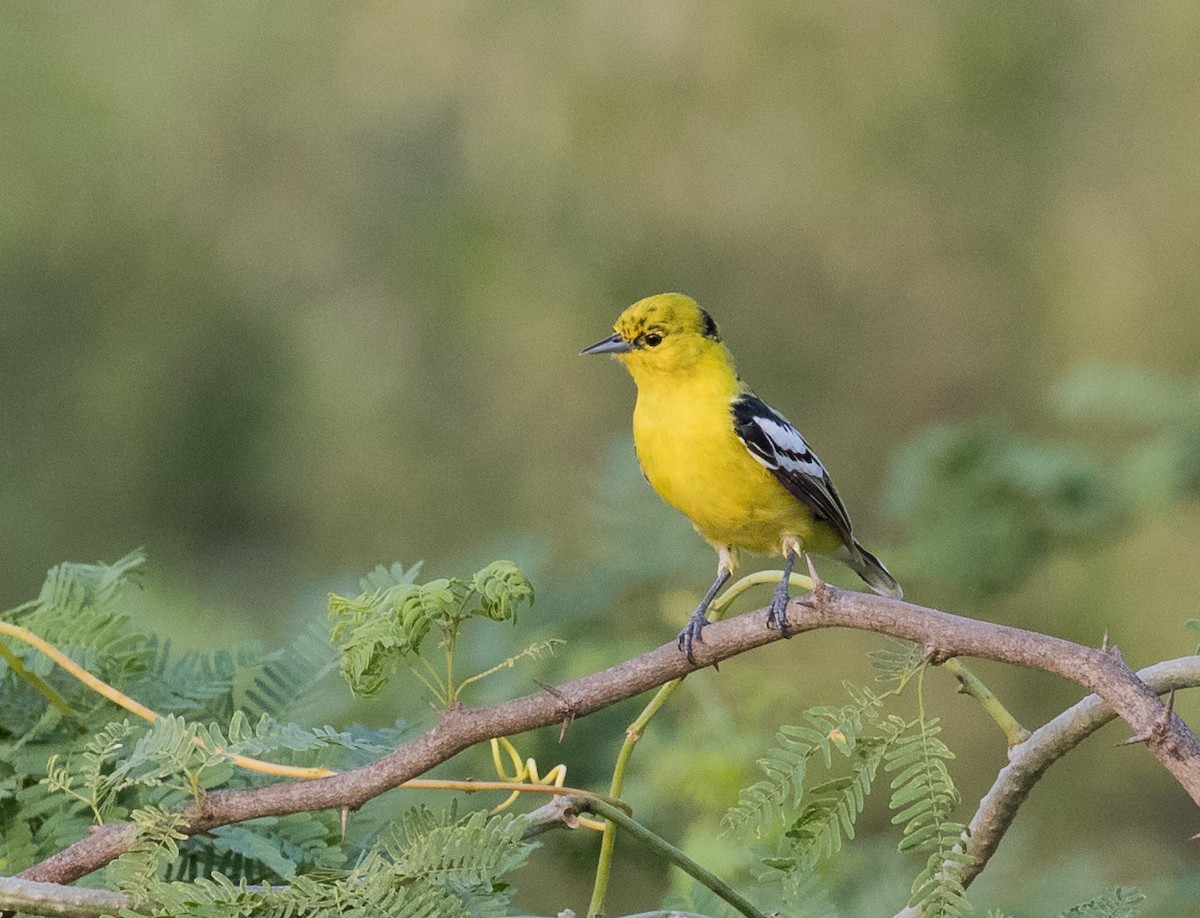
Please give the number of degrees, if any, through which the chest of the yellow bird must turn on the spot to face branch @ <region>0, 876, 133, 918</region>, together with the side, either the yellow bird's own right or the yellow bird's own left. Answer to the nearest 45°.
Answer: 0° — it already faces it

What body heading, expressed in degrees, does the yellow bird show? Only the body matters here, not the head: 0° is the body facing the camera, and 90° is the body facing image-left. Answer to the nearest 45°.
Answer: approximately 45°
